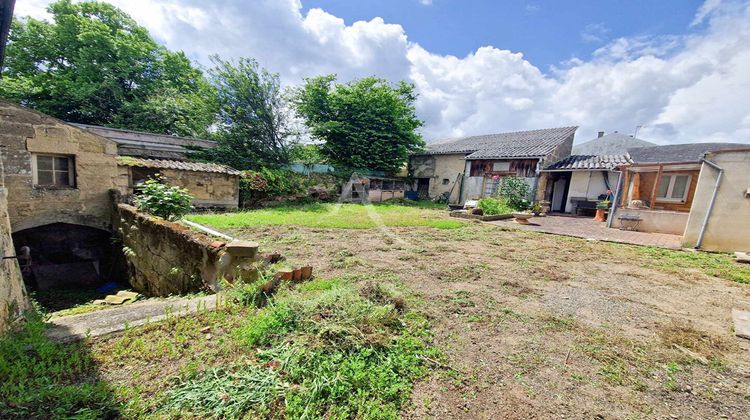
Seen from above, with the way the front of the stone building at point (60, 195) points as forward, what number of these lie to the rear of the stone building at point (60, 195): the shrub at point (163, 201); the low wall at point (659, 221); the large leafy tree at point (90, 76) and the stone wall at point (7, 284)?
1

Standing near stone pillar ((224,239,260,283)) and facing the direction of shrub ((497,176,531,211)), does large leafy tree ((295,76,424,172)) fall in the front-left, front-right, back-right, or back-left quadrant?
front-left

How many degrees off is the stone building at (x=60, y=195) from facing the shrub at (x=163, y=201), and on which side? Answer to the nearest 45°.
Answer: approximately 45° to its left

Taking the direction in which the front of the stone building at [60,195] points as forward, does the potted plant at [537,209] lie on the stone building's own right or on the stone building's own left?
on the stone building's own left

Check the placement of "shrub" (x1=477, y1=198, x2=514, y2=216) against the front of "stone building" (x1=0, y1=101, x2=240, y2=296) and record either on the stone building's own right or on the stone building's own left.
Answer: on the stone building's own left

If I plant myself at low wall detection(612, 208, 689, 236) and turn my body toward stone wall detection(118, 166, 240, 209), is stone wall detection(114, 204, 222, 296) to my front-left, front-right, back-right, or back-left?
front-left

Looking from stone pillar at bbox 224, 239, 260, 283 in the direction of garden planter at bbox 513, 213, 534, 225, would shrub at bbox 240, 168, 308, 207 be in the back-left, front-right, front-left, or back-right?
front-left

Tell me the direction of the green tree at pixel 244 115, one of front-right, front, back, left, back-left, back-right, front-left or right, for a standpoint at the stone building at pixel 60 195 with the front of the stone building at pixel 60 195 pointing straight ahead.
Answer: back-left

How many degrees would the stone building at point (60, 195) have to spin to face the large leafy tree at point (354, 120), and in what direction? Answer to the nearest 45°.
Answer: approximately 90° to its left

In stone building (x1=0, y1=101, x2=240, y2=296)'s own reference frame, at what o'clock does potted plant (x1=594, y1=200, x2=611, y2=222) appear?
The potted plant is roughly at 10 o'clock from the stone building.

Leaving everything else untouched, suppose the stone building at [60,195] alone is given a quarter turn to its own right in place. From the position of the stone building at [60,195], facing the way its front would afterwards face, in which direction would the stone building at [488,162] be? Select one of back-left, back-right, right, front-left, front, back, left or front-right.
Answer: back

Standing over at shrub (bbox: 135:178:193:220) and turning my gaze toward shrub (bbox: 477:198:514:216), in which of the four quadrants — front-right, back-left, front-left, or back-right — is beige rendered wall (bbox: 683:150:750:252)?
front-right
